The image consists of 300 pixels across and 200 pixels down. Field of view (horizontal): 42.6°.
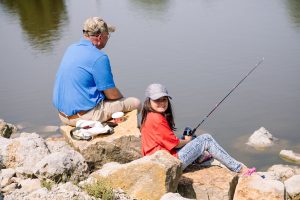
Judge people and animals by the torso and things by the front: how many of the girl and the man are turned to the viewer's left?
0

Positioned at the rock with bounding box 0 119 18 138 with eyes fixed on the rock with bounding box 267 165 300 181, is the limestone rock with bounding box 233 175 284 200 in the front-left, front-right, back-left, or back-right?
front-right

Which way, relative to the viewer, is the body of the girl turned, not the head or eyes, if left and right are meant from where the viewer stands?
facing to the right of the viewer

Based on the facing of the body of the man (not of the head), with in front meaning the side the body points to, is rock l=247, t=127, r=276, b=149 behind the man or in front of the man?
in front

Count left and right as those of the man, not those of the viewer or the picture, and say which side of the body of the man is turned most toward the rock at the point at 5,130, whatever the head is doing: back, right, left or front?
left

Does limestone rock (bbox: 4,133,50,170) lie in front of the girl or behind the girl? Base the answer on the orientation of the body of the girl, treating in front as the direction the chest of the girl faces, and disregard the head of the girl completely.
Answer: behind

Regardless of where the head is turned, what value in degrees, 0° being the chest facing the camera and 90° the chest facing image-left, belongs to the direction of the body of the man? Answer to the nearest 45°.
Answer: approximately 225°

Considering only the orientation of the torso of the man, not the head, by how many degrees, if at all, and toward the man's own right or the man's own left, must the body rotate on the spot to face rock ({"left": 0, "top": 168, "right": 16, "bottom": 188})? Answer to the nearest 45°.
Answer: approximately 180°

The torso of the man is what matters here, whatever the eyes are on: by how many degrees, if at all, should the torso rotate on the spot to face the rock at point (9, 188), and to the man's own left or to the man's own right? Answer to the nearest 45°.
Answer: approximately 180°

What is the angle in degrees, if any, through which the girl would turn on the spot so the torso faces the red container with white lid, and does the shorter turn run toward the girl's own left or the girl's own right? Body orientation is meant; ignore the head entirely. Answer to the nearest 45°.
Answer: approximately 135° to the girl's own left

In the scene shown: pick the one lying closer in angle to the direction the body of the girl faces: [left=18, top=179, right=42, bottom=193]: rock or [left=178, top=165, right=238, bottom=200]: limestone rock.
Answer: the limestone rock

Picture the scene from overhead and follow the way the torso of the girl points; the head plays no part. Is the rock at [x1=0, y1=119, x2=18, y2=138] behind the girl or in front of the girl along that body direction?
behind

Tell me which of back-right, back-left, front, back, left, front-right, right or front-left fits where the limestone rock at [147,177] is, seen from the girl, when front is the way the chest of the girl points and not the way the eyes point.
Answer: right

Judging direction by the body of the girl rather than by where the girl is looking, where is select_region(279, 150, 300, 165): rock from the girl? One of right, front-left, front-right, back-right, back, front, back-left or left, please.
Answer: front-left
